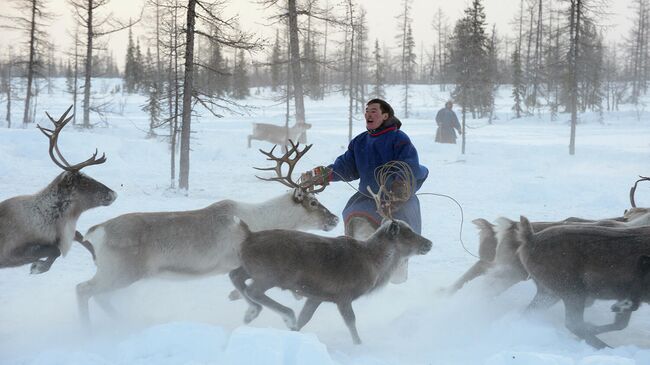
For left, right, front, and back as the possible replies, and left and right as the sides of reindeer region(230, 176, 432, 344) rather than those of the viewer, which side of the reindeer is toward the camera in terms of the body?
right

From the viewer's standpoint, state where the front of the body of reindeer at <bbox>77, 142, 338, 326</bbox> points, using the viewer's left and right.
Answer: facing to the right of the viewer

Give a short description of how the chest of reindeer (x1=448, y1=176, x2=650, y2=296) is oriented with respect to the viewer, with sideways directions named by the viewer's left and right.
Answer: facing to the right of the viewer

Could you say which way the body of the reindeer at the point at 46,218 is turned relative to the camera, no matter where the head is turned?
to the viewer's right

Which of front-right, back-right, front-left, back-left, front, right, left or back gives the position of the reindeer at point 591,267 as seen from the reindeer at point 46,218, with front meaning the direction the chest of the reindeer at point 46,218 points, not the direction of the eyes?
front-right

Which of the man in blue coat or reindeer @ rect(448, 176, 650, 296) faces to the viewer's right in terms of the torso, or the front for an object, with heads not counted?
the reindeer

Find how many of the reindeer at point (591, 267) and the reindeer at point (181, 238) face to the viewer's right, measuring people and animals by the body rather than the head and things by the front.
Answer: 2

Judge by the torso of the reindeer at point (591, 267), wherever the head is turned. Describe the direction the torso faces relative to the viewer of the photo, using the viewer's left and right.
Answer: facing to the right of the viewer
